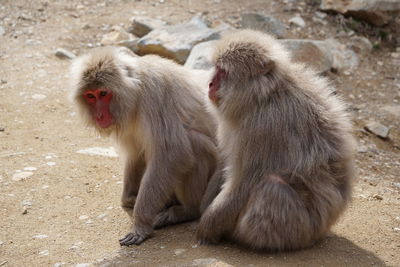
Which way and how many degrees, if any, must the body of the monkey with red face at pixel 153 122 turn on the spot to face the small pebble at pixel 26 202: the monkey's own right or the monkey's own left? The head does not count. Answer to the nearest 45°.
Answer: approximately 45° to the monkey's own right

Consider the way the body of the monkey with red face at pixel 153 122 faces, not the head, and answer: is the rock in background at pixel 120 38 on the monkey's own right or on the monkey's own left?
on the monkey's own right

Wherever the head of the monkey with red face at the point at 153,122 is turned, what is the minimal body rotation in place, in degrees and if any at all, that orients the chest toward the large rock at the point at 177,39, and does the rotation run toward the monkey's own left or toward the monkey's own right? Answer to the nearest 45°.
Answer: approximately 135° to the monkey's own right

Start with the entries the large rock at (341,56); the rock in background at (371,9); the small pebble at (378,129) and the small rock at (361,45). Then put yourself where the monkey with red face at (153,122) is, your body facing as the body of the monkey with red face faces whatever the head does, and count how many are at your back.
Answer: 4

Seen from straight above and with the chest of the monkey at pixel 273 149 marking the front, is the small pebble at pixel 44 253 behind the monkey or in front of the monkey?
in front

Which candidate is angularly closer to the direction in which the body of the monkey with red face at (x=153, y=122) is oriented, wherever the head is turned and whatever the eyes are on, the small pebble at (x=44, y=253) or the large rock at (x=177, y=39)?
the small pebble

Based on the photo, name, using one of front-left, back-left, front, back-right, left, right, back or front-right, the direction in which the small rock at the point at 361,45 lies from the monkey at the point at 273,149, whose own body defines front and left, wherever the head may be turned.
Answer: right

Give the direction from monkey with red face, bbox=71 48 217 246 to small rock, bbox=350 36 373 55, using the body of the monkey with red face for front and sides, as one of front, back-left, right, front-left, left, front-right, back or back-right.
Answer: back
